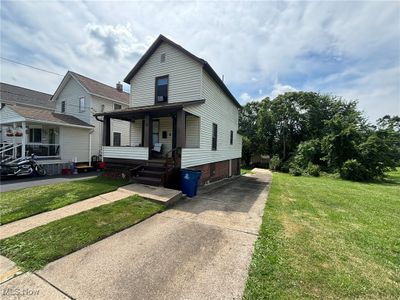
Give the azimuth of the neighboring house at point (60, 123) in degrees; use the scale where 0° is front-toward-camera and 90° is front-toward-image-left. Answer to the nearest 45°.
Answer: approximately 45°

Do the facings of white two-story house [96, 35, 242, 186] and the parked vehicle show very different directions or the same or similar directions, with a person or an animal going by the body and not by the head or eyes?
very different directions

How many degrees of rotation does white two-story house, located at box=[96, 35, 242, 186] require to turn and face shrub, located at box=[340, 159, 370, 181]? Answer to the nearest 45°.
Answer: approximately 135° to its left

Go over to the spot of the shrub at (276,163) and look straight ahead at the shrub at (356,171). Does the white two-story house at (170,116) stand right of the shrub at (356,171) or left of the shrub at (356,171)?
right

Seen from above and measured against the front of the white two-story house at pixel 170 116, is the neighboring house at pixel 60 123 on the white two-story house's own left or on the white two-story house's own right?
on the white two-story house's own right

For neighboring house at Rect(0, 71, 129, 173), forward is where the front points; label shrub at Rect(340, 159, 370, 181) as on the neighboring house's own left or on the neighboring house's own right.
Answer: on the neighboring house's own left

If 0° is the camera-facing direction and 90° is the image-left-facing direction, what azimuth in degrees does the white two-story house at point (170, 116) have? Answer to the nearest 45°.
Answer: approximately 45°
